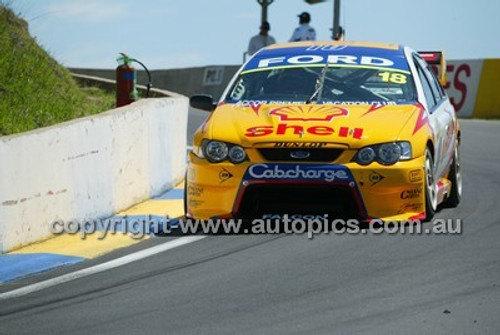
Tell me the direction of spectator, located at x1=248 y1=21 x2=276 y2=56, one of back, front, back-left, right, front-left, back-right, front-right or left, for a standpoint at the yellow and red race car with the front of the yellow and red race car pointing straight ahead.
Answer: back

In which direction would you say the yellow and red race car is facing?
toward the camera

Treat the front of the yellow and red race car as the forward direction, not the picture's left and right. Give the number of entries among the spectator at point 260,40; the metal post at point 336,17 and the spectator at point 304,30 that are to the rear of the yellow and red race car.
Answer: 3

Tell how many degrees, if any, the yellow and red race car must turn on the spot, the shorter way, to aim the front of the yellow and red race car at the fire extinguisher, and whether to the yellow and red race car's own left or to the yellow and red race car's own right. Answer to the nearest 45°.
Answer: approximately 135° to the yellow and red race car's own right

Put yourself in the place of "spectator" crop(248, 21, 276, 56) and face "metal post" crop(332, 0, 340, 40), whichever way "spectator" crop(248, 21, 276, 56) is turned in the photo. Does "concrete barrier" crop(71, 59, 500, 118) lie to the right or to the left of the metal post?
right

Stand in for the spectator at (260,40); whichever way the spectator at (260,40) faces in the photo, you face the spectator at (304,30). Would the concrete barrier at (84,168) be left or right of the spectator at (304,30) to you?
right

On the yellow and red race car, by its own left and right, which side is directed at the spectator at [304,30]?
back

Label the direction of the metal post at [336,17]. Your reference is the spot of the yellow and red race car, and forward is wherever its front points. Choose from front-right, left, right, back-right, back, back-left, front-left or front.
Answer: back
